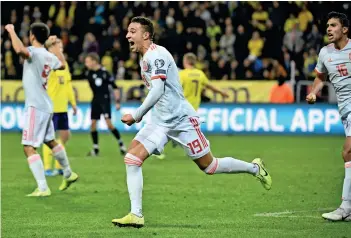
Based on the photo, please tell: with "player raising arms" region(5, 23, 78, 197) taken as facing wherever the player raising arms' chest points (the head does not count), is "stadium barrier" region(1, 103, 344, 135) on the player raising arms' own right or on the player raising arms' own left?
on the player raising arms' own right

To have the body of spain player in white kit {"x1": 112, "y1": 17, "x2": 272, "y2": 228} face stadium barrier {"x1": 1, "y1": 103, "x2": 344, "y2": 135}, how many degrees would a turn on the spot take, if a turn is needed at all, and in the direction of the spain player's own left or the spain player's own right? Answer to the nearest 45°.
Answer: approximately 90° to the spain player's own right

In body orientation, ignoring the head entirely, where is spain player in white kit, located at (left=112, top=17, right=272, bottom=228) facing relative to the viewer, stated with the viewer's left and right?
facing to the left of the viewer

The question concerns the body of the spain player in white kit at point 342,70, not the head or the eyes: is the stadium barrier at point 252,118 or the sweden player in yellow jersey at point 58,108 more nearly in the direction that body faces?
the sweden player in yellow jersey

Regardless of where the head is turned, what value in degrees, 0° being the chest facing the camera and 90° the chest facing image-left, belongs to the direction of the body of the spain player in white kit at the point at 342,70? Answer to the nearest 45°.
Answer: approximately 45°

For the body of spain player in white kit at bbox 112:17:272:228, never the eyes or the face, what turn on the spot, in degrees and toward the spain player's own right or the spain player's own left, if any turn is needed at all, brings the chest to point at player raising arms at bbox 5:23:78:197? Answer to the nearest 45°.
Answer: approximately 45° to the spain player's own right

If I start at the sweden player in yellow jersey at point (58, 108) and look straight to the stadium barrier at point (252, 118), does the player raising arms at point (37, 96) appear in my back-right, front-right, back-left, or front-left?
back-right

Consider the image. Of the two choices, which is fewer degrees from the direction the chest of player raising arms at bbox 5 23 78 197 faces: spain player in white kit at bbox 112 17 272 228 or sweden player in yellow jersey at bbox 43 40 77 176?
the sweden player in yellow jersey
